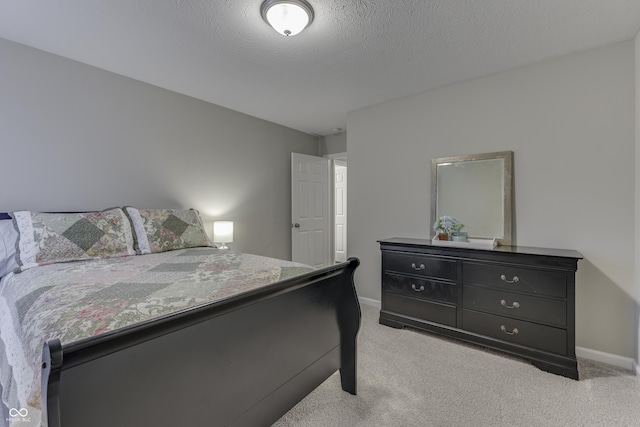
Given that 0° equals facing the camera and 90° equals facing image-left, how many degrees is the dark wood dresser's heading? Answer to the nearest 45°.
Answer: approximately 45°

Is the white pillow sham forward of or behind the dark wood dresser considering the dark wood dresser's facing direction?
forward

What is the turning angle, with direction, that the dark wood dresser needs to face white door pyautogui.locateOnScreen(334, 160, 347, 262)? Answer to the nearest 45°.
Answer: approximately 90° to its right

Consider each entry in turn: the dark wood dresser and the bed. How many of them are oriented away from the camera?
0

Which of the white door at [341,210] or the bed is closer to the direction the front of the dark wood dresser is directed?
the bed

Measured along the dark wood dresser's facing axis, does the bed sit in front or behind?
in front

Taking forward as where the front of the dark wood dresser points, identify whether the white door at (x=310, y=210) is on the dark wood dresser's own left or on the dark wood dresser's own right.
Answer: on the dark wood dresser's own right
